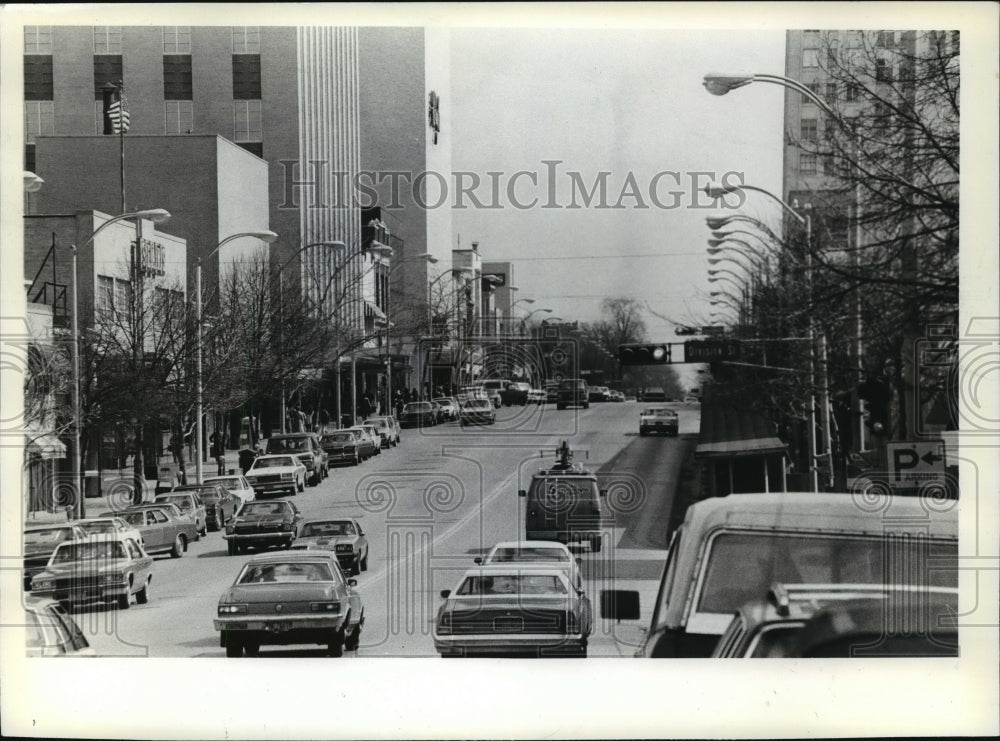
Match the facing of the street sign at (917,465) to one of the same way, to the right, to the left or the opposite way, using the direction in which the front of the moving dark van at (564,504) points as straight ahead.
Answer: the opposite way

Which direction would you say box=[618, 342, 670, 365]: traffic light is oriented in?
toward the camera

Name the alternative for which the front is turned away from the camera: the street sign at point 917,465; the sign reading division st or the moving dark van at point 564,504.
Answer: the moving dark van

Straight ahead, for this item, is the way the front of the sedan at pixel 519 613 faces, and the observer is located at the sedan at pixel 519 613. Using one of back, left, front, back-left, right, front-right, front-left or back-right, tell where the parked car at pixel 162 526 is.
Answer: left

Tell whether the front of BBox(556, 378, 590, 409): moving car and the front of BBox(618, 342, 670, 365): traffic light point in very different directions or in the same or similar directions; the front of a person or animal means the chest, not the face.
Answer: very different directions

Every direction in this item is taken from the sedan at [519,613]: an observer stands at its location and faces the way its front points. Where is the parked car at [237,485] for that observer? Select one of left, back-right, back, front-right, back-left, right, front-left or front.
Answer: left

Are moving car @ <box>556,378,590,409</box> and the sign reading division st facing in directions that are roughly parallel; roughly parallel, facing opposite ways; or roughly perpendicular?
roughly parallel, facing opposite ways

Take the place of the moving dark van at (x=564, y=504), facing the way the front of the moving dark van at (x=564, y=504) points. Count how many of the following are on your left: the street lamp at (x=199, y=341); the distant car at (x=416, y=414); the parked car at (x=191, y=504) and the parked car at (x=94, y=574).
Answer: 4

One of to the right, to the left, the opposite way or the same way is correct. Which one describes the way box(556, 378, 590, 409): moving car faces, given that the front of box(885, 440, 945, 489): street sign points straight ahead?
the opposite way

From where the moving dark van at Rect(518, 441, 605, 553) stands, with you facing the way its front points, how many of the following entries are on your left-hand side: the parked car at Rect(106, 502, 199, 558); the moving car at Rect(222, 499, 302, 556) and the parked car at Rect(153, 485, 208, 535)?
3

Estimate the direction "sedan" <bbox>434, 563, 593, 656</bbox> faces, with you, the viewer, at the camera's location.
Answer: facing away from the viewer
